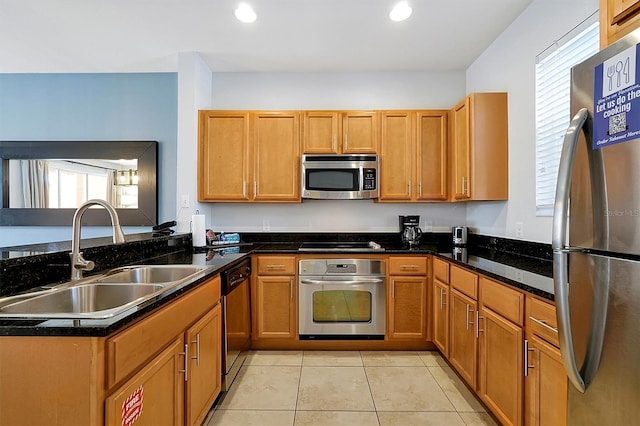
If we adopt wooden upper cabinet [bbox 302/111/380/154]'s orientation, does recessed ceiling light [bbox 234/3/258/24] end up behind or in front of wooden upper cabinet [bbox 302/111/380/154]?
in front

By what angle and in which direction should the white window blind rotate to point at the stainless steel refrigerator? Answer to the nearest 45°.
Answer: approximately 45° to its left

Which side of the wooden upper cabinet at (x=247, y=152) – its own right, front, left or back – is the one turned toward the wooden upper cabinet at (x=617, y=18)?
front

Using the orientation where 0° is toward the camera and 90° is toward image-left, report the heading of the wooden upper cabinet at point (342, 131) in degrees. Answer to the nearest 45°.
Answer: approximately 0°

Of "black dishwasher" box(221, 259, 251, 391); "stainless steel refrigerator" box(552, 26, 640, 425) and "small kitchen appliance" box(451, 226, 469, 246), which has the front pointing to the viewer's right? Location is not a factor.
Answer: the black dishwasher

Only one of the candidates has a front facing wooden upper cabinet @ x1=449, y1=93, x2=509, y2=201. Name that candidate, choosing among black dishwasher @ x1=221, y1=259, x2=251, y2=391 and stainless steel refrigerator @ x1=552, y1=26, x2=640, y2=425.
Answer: the black dishwasher

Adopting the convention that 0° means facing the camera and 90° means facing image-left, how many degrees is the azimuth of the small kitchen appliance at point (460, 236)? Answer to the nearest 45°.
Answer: approximately 0°

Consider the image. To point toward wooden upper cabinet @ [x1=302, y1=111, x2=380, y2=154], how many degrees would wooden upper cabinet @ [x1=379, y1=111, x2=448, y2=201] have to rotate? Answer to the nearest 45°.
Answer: approximately 90° to its right

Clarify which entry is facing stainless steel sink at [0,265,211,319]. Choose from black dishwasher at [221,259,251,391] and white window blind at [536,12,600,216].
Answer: the white window blind

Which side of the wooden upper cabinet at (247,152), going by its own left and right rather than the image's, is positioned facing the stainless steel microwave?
left

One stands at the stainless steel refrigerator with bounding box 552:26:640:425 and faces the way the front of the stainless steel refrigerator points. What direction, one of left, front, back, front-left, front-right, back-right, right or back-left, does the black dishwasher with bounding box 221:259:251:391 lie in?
front-right

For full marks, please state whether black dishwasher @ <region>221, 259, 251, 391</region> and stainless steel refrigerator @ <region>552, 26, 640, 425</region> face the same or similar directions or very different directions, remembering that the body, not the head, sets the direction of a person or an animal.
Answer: very different directions
